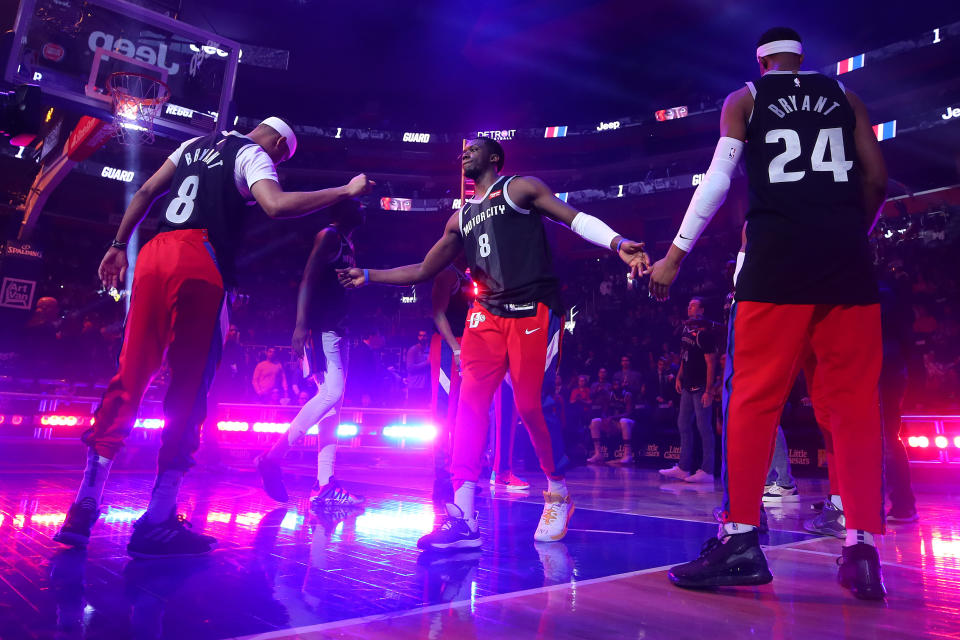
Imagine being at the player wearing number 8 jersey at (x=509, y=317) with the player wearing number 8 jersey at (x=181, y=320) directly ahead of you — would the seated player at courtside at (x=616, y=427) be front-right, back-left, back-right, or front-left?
back-right

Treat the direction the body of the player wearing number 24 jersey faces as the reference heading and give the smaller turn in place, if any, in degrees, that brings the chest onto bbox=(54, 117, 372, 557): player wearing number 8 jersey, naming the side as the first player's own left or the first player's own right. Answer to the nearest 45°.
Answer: approximately 90° to the first player's own left

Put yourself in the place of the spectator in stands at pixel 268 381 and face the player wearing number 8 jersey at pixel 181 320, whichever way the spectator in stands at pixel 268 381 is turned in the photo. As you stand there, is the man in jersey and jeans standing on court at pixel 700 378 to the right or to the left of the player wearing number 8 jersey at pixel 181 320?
left

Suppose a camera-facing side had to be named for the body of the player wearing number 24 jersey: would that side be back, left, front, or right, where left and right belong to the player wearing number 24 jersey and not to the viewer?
back

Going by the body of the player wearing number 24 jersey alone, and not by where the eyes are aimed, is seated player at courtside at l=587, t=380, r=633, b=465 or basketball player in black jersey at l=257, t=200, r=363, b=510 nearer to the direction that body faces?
the seated player at courtside

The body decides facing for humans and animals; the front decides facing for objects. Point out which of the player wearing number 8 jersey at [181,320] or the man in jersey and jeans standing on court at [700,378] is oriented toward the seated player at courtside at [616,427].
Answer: the player wearing number 8 jersey

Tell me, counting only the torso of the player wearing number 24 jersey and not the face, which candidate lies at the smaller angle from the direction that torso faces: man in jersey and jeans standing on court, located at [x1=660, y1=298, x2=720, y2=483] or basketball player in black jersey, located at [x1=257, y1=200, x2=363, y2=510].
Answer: the man in jersey and jeans standing on court

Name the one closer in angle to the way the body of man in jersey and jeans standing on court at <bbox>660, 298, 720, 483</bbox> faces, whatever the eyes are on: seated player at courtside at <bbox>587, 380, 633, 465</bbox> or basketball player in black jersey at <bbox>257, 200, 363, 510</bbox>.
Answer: the basketball player in black jersey

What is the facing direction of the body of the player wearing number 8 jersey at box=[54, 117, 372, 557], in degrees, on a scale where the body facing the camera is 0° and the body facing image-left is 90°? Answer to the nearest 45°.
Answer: approximately 225°

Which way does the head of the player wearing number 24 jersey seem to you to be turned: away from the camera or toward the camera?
away from the camera

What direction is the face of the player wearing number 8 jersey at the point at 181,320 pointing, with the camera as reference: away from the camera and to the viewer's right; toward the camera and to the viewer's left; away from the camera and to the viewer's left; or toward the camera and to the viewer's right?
away from the camera and to the viewer's right
